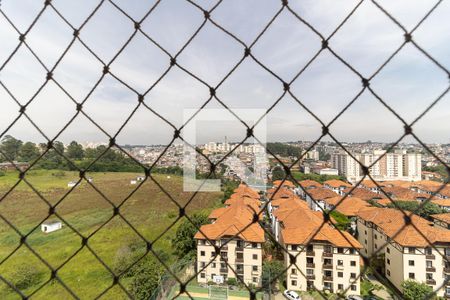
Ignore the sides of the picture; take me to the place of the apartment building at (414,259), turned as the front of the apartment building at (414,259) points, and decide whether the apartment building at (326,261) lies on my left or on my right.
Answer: on my right

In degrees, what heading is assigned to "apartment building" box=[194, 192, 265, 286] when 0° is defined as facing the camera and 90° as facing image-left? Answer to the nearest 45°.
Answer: approximately 0°

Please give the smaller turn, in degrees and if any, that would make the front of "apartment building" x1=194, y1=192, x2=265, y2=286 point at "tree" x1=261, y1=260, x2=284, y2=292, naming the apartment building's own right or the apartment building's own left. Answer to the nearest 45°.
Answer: approximately 90° to the apartment building's own left

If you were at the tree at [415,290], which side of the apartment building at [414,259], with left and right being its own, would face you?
front

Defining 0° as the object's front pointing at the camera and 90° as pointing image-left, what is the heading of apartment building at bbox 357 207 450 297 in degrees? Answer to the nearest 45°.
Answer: approximately 0°

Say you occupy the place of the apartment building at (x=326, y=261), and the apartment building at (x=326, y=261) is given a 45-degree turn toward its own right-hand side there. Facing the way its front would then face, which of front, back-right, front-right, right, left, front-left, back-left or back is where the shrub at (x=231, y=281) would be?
front-right

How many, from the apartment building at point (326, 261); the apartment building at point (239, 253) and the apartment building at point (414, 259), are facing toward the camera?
3

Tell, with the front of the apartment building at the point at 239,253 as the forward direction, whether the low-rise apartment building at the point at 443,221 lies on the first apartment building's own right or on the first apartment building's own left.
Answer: on the first apartment building's own left
